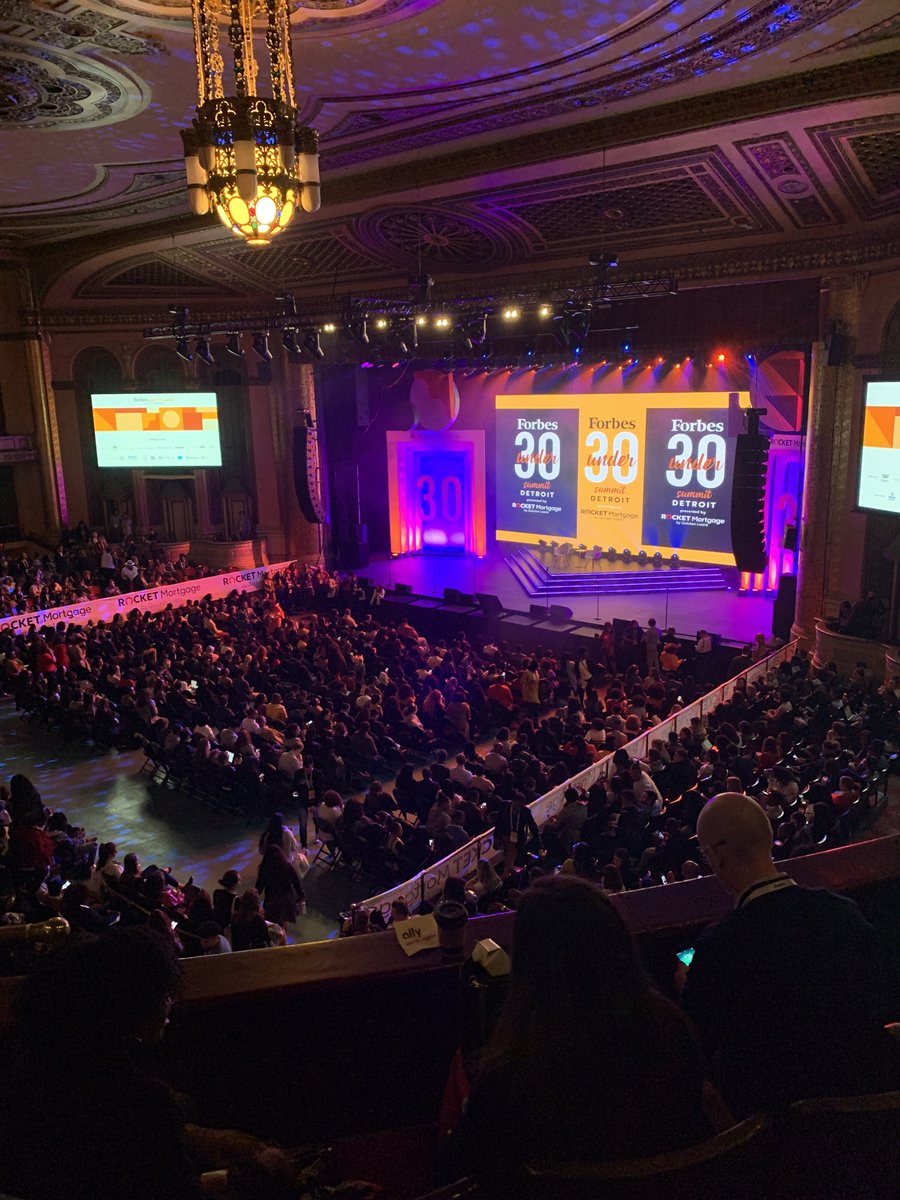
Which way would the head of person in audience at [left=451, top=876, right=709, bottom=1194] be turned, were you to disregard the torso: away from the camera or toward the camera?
away from the camera

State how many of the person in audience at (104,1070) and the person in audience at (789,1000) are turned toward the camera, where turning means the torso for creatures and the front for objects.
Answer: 0

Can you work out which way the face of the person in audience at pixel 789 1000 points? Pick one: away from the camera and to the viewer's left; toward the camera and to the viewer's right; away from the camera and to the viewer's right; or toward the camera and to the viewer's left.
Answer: away from the camera and to the viewer's left

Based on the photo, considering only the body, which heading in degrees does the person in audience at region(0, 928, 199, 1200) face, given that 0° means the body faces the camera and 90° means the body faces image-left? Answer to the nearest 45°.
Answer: approximately 225°

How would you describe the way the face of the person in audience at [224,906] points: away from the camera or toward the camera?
away from the camera

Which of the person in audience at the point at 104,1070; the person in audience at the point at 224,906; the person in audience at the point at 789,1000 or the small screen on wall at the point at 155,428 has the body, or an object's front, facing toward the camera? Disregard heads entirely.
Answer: the small screen on wall

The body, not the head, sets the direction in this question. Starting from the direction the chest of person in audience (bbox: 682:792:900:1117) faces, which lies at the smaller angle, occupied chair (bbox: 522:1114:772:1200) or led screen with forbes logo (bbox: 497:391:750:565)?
the led screen with forbes logo

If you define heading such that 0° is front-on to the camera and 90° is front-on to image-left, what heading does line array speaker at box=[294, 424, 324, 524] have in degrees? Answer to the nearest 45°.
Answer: approximately 45°

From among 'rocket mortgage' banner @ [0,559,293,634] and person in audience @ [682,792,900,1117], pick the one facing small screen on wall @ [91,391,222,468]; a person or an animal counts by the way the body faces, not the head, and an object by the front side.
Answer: the person in audience

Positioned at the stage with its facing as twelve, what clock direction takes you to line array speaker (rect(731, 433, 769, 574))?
The line array speaker is roughly at 10 o'clock from the stage.

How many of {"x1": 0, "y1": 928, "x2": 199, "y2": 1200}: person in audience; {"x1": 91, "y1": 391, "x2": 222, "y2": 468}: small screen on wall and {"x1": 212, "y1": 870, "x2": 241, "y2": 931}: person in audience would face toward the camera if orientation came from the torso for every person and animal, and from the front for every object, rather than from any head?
1

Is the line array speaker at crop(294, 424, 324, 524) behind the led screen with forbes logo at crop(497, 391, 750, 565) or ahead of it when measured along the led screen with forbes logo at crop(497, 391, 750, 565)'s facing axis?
ahead

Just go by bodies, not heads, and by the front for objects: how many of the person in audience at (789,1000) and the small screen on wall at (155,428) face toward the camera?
1

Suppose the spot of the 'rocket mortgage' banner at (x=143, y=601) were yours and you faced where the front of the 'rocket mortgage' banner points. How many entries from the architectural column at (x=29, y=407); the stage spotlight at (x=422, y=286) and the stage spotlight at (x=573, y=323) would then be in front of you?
2

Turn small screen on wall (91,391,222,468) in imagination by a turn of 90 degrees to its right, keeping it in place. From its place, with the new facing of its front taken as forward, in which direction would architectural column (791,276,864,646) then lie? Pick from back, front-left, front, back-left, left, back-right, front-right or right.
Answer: back-left
